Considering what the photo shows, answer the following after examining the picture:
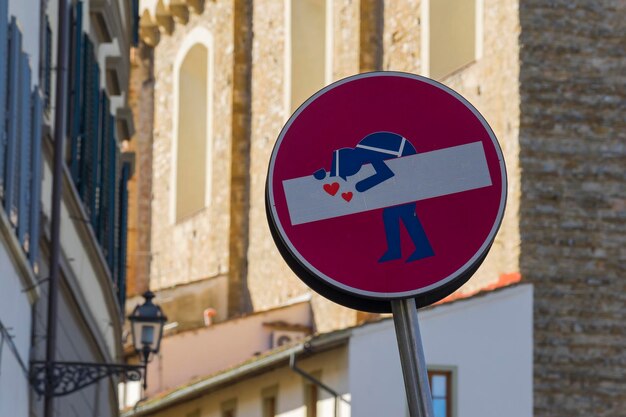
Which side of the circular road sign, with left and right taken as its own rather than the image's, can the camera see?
front
